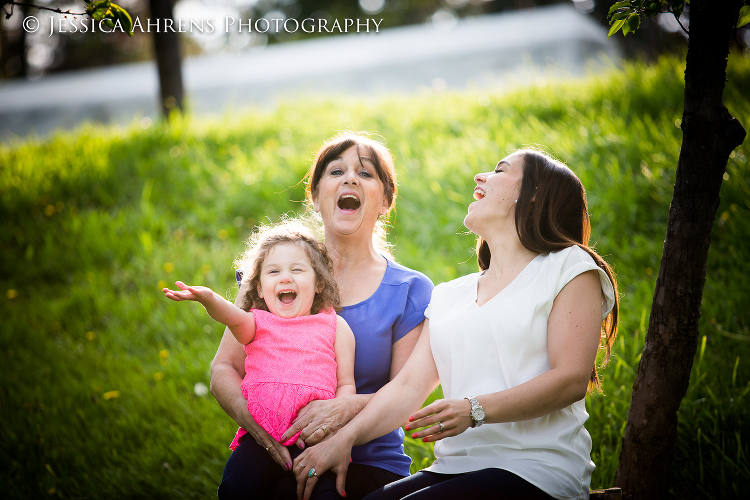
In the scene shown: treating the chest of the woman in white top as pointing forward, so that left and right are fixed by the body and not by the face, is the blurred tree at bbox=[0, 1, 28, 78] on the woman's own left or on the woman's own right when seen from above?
on the woman's own right

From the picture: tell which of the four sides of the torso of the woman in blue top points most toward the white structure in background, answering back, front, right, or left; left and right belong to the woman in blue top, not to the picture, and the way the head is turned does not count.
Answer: back

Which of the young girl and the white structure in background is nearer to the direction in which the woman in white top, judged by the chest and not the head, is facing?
the young girl

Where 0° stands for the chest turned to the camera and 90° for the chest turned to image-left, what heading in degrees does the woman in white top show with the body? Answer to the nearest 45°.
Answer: approximately 45°

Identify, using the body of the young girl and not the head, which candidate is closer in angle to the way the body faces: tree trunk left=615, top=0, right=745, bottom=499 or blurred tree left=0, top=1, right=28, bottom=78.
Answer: the tree trunk

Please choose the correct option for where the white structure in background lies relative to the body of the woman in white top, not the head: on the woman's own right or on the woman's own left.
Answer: on the woman's own right

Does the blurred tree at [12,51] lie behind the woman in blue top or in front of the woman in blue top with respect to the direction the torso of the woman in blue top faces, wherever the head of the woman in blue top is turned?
behind
